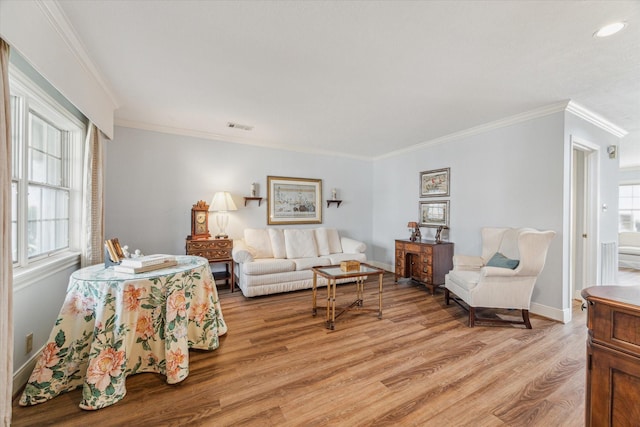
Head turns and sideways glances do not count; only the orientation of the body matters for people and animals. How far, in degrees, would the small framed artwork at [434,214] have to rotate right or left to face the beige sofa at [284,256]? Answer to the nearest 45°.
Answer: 0° — it already faces it

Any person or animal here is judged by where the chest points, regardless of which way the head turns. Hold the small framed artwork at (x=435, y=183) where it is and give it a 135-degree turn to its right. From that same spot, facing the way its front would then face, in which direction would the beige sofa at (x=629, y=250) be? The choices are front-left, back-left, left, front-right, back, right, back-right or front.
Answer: front-right

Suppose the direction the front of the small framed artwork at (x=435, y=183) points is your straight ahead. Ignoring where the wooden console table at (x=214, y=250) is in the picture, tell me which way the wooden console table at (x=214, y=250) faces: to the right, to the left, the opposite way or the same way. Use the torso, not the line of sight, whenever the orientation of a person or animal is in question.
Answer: to the left

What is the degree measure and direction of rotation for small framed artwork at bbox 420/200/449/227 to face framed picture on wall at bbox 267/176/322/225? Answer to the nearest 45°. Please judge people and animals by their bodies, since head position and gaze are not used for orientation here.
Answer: approximately 45° to its right

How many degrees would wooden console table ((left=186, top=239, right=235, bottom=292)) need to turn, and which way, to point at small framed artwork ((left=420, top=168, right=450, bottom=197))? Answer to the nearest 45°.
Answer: approximately 90° to its left

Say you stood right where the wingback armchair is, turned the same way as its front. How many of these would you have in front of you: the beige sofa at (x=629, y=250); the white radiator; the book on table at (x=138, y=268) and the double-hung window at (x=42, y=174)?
2

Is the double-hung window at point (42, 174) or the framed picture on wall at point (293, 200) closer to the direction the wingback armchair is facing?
the double-hung window

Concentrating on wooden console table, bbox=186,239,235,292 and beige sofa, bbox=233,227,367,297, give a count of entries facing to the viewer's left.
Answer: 0

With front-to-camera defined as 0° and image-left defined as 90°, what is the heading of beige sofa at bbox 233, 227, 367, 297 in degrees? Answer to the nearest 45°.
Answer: approximately 315°

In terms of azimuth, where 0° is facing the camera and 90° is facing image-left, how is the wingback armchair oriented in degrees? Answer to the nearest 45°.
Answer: approximately 45°

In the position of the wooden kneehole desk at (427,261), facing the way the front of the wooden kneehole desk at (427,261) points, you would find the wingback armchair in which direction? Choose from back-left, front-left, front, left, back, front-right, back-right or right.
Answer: left

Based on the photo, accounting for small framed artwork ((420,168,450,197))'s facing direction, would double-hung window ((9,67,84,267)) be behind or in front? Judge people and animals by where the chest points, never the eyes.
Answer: in front

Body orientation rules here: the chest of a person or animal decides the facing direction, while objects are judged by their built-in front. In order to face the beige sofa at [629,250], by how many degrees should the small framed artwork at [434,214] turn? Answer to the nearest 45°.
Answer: approximately 180°

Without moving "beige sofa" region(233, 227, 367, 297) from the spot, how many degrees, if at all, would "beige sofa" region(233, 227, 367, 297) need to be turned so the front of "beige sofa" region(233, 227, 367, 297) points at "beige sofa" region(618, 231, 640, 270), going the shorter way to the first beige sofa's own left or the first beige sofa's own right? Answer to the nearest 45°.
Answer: approximately 45° to the first beige sofa's own left
